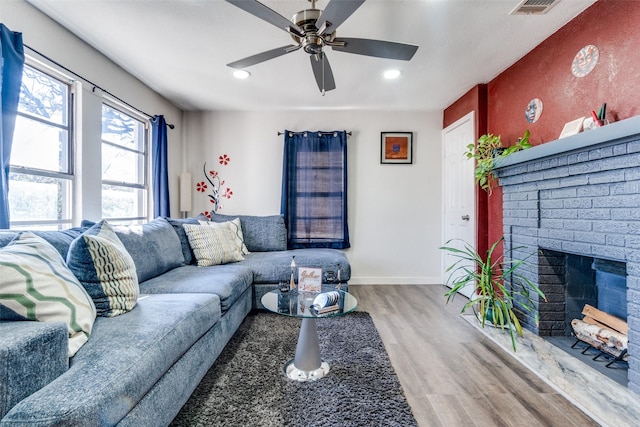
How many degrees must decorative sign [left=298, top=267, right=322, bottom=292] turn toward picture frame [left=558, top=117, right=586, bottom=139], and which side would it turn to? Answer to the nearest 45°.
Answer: approximately 90° to its left

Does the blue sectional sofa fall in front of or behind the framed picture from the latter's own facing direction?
in front

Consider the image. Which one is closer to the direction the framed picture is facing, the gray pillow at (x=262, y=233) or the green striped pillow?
the green striped pillow

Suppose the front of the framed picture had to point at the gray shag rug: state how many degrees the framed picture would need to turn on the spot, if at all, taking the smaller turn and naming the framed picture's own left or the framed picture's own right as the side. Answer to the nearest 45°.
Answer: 0° — it already faces it

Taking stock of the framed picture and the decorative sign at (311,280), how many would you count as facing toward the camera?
2

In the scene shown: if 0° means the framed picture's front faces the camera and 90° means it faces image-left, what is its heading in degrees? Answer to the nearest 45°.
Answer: approximately 0°

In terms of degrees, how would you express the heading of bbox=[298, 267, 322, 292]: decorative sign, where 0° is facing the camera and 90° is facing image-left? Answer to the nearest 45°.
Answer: approximately 0°

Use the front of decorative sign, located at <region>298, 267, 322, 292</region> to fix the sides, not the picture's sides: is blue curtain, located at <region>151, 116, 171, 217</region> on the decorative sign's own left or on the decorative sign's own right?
on the decorative sign's own right

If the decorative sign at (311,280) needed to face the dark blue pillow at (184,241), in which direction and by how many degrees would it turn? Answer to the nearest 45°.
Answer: approximately 135° to its right

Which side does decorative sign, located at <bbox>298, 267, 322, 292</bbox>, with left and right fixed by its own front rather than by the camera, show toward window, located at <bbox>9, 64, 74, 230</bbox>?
right
